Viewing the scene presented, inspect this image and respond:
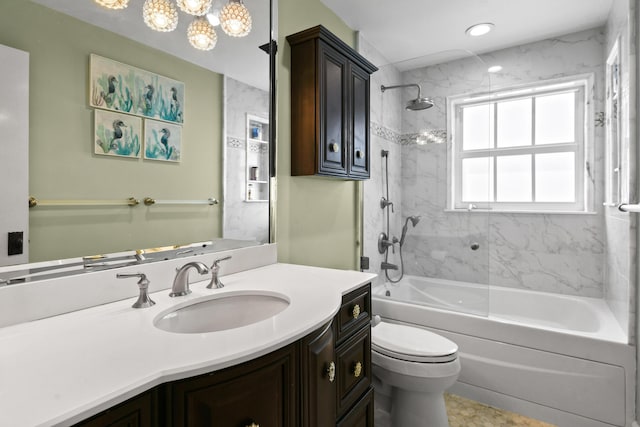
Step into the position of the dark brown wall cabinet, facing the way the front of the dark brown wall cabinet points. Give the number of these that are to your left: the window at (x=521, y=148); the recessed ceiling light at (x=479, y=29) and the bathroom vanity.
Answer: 2

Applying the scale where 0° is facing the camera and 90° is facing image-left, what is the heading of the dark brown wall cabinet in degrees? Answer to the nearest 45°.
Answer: approximately 315°

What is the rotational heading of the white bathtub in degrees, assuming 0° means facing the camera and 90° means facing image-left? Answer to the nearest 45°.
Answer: approximately 45°
